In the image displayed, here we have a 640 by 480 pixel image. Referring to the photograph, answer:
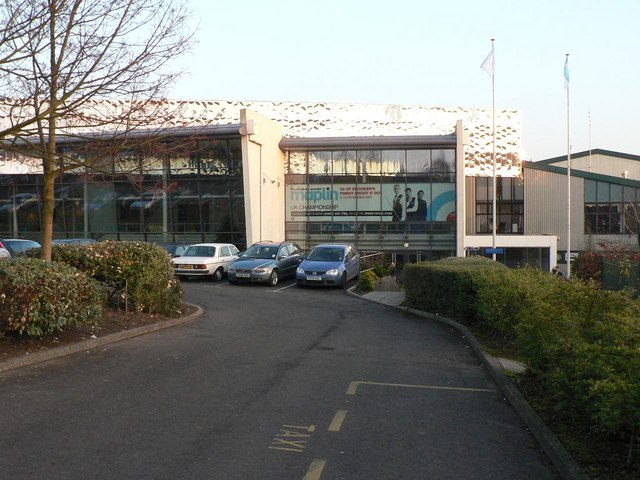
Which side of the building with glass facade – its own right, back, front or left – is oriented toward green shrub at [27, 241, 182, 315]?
front

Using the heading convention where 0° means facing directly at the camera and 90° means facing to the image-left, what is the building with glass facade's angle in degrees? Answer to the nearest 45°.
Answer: approximately 0°

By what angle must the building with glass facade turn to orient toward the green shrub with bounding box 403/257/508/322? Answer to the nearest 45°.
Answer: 0° — it already faces it

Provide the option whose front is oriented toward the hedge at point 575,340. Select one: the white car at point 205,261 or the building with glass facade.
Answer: the building with glass facade

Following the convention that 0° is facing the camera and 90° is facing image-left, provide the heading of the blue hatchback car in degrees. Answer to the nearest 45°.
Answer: approximately 45°

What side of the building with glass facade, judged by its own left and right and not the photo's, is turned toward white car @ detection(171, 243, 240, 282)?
front

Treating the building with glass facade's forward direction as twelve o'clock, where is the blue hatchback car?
The blue hatchback car is roughly at 12 o'clock from the building with glass facade.

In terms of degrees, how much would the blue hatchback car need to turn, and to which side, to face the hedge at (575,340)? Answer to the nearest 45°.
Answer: approximately 45° to its left

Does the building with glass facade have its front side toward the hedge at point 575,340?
yes
